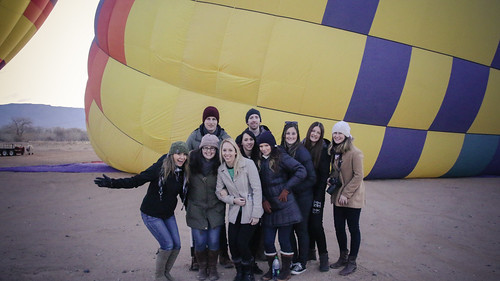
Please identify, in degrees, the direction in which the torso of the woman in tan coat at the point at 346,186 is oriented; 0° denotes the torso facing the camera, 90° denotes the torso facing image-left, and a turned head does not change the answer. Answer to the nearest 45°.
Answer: approximately 45°

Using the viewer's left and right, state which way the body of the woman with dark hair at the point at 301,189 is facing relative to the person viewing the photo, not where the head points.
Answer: facing the viewer and to the left of the viewer

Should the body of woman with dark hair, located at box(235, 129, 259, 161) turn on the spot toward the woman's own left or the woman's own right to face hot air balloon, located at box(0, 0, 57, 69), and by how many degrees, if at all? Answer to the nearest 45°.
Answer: approximately 135° to the woman's own right

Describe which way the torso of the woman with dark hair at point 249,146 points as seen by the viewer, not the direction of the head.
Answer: toward the camera

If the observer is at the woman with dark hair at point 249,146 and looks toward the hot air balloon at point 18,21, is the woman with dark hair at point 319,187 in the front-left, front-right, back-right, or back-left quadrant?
back-right

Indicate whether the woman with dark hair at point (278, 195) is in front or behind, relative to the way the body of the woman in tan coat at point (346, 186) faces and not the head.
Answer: in front
